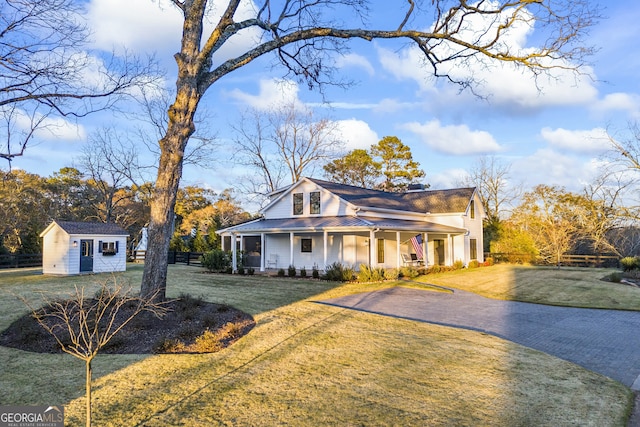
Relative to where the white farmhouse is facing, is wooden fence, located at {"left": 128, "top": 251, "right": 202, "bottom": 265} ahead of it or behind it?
behind

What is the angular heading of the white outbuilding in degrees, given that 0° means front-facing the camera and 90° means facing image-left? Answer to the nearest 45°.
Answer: approximately 315°

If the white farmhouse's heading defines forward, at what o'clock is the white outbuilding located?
The white outbuilding is roughly at 4 o'clock from the white farmhouse.

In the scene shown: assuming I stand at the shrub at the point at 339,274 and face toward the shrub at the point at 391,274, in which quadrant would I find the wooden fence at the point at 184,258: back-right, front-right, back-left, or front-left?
back-left

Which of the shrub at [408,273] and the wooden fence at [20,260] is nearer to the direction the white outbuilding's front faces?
the shrub

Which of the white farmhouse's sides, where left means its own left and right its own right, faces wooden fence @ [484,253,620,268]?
left
